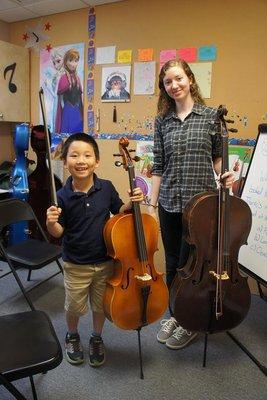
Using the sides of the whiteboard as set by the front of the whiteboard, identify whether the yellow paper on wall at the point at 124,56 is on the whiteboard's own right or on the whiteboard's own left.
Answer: on the whiteboard's own right

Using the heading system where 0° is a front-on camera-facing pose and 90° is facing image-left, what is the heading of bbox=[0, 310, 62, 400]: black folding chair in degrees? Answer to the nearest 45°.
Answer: approximately 270°

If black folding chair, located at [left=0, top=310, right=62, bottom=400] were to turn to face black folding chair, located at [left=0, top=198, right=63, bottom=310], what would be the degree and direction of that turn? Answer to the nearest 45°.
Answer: approximately 90° to its left

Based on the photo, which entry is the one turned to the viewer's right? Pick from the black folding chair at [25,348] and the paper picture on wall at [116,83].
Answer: the black folding chair

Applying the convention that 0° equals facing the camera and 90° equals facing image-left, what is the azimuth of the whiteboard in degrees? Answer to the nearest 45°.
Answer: approximately 45°

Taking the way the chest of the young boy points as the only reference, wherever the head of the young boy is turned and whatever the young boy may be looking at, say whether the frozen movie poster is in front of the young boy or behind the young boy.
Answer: behind

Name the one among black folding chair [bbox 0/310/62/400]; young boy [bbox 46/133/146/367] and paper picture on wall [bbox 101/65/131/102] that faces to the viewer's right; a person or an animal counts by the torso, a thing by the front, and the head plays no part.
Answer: the black folding chair

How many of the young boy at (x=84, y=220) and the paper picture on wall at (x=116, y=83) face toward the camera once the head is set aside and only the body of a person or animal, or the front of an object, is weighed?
2

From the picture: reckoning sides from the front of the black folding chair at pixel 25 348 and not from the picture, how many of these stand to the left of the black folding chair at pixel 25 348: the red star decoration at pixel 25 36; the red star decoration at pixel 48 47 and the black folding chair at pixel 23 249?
3

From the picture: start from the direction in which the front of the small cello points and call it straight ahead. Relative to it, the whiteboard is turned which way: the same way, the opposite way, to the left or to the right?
to the right
